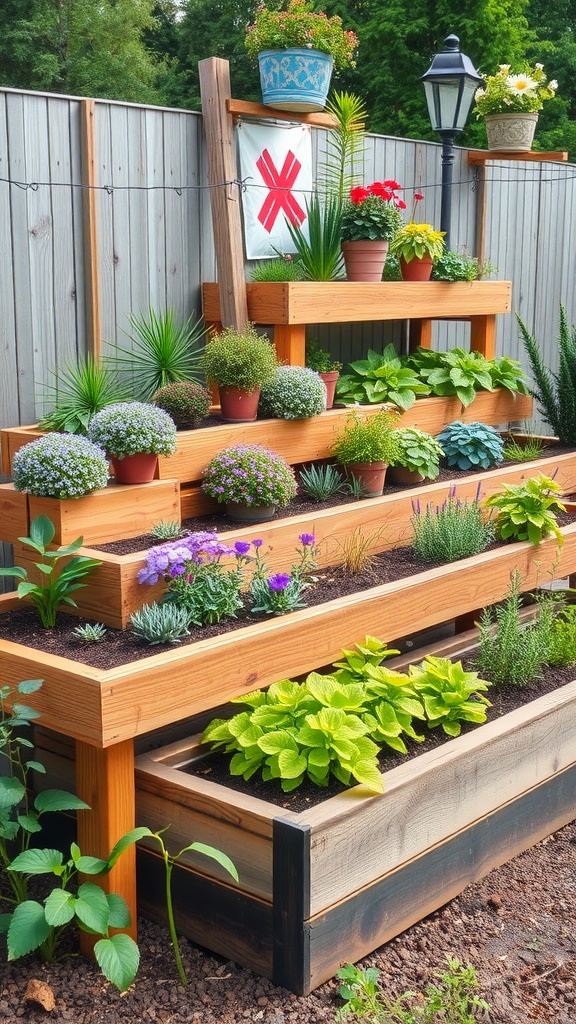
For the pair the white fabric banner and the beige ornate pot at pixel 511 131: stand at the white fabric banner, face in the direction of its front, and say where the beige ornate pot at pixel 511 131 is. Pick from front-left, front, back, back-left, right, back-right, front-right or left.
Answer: back-left

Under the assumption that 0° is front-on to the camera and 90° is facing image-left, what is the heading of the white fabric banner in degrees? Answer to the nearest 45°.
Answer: approximately 0°

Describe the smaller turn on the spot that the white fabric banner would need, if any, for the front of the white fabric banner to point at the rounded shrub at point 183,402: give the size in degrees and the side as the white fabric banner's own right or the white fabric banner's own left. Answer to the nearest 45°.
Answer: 0° — it already faces it

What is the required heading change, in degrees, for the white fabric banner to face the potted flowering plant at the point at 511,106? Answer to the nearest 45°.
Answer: approximately 135° to its left

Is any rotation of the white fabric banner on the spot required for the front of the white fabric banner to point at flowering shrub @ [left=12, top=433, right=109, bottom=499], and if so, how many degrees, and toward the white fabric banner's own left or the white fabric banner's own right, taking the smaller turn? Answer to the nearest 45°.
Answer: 0° — it already faces it
